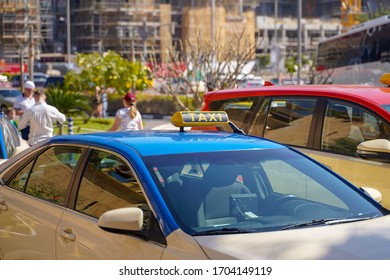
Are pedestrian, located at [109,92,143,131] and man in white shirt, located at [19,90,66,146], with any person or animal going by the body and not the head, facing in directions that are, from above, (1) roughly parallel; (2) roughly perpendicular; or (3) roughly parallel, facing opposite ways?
roughly parallel

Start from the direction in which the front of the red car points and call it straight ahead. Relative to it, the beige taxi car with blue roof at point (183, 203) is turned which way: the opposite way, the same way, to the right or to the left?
the same way

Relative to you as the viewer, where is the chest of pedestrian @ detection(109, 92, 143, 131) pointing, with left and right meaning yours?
facing away from the viewer

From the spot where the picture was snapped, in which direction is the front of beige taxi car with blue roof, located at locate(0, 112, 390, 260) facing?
facing the viewer and to the right of the viewer

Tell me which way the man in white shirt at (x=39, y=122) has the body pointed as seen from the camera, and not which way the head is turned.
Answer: away from the camera

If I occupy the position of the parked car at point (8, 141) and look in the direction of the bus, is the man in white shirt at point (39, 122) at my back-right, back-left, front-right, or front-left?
front-left

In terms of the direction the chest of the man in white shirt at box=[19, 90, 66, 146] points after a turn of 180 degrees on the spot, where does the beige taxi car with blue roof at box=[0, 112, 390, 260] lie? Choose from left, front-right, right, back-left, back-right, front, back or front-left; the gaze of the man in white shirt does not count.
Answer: front

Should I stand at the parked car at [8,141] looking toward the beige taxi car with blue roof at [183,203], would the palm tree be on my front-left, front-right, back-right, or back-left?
back-left

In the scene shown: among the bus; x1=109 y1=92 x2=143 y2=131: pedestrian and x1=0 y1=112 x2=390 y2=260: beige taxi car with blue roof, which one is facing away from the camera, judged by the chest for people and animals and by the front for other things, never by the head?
the pedestrian
